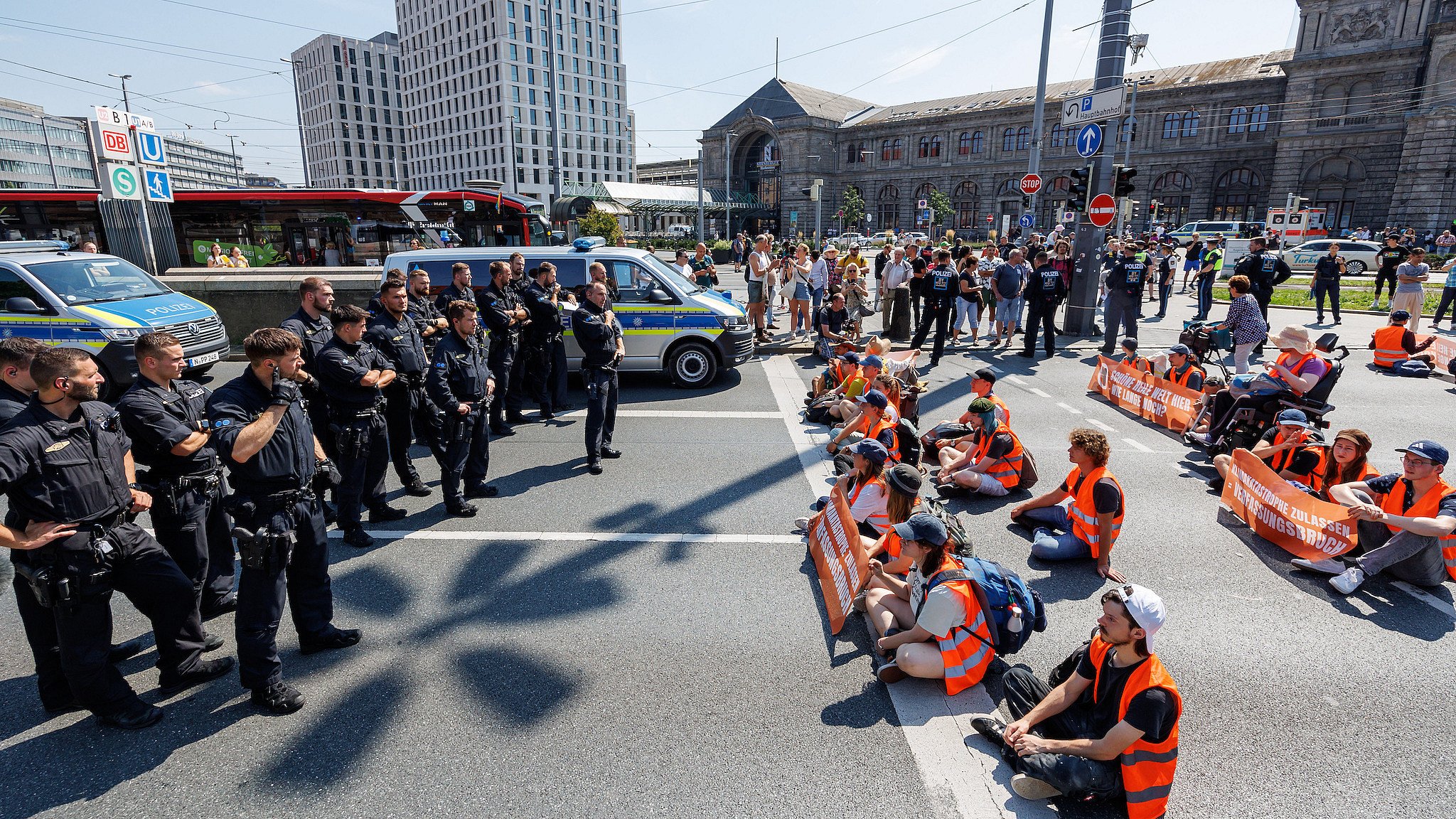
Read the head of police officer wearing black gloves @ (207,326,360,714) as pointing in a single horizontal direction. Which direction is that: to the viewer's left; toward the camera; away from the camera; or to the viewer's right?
to the viewer's right

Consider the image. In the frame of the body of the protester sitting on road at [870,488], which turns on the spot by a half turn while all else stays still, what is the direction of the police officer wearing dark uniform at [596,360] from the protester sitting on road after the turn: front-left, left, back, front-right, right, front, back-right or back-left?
back-left

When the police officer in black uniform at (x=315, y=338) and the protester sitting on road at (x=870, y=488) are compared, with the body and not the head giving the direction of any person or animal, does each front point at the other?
yes

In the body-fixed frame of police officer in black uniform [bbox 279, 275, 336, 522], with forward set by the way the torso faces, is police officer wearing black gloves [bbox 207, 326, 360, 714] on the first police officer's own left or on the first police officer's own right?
on the first police officer's own right

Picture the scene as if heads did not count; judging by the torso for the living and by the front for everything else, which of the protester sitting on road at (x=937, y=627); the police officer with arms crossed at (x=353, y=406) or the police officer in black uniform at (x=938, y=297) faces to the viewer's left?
the protester sitting on road

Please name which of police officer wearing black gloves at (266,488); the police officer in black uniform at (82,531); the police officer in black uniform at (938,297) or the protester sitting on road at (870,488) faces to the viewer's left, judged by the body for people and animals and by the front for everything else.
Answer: the protester sitting on road

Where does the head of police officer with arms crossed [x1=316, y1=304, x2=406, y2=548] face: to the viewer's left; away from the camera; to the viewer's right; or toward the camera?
to the viewer's right

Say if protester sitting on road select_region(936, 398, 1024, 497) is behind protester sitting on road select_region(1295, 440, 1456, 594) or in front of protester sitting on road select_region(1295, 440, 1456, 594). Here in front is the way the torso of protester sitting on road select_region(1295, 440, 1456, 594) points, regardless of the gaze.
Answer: in front

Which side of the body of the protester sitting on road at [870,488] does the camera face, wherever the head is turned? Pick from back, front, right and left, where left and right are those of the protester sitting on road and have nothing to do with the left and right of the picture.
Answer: left

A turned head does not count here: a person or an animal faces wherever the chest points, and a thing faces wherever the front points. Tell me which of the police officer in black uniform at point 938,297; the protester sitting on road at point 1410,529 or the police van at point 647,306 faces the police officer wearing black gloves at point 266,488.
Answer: the protester sitting on road

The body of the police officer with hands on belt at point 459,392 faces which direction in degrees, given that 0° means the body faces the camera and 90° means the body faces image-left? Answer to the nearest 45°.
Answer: approximately 315°

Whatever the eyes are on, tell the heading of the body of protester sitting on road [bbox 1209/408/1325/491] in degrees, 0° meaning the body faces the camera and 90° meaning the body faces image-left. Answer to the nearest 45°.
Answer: approximately 45°

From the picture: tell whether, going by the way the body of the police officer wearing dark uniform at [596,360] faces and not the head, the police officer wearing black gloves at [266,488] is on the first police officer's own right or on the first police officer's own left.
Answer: on the first police officer's own right

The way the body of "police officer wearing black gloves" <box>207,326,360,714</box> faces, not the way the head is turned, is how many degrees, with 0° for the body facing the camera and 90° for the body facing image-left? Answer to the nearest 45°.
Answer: approximately 315°

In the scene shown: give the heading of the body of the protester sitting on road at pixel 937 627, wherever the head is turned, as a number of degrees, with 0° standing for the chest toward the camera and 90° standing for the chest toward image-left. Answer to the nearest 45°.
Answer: approximately 90°

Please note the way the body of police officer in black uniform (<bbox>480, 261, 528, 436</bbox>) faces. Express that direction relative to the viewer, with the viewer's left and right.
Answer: facing the viewer and to the right of the viewer

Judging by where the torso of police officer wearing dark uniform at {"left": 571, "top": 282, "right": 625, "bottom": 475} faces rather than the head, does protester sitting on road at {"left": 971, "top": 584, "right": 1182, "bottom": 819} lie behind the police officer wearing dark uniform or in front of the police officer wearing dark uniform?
in front

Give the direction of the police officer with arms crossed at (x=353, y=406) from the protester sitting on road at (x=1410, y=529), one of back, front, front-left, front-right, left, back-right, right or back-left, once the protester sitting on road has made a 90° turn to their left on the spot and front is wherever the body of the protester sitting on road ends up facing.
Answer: right
